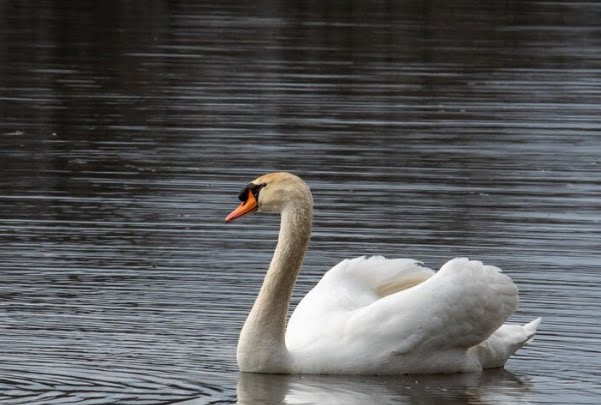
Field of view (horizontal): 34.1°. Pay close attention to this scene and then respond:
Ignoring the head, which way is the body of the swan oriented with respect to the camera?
to the viewer's left
